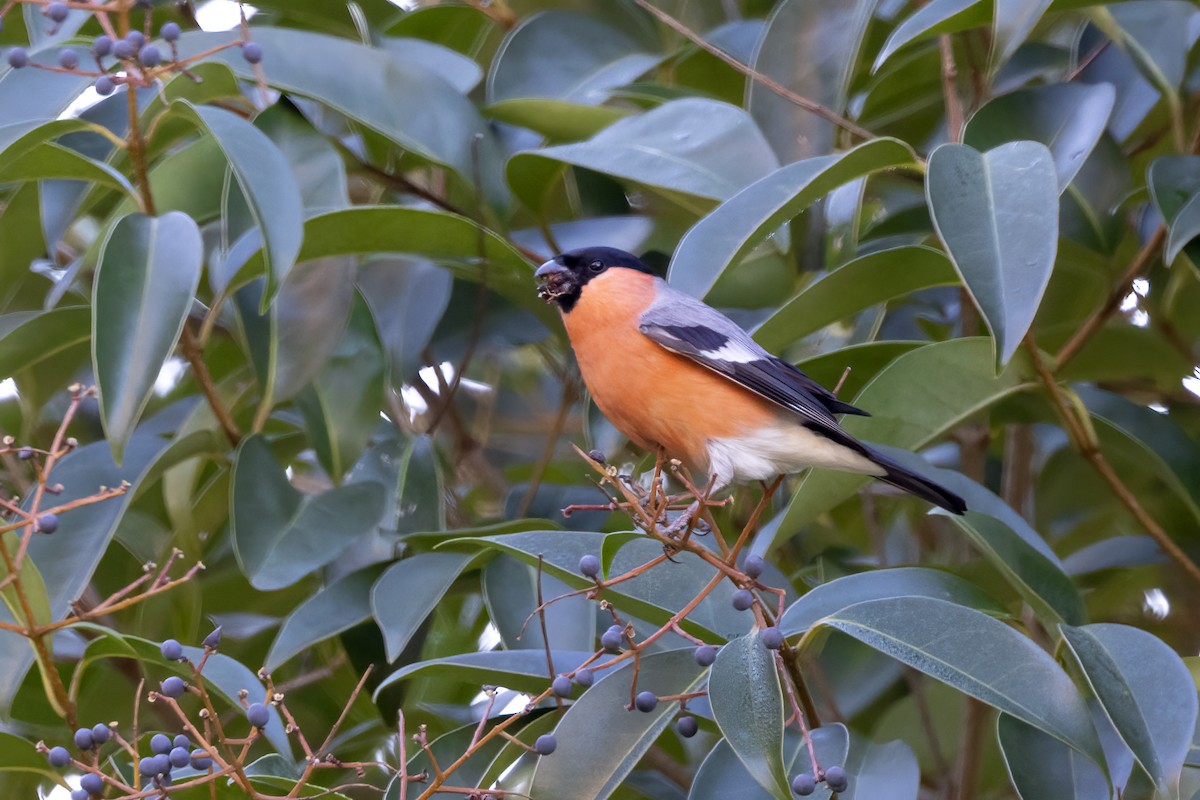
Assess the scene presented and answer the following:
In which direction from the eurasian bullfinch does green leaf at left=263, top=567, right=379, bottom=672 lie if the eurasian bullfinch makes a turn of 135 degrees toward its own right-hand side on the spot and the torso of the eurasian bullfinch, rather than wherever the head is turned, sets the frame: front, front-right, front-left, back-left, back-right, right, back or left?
back

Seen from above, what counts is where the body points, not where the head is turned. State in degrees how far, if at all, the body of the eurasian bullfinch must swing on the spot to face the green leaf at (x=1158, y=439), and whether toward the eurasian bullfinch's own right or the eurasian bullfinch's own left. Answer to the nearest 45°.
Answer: approximately 180°

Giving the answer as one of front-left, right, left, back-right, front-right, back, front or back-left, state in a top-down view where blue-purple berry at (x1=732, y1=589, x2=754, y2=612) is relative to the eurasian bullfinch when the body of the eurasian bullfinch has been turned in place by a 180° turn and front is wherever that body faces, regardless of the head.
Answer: right

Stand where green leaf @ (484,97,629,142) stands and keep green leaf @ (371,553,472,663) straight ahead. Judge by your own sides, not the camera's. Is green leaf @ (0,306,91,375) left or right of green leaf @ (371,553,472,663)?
right

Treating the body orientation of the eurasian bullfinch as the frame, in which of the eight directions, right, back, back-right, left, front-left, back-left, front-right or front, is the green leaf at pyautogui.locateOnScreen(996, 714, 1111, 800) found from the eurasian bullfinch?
back-left

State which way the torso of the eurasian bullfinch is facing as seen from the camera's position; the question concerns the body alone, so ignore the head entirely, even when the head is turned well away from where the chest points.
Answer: to the viewer's left

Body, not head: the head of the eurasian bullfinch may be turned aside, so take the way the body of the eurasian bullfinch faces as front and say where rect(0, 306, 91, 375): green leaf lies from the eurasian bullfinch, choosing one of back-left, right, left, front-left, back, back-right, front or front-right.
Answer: front

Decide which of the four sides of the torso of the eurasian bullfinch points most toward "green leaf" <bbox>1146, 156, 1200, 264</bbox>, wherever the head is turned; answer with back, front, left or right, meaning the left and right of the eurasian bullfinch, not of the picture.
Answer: back

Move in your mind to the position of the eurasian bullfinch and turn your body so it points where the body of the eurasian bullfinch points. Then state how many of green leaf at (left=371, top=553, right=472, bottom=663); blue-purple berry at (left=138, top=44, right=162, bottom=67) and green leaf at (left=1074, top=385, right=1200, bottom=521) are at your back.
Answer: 1

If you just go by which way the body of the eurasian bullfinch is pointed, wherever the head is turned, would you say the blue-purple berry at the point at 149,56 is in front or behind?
in front

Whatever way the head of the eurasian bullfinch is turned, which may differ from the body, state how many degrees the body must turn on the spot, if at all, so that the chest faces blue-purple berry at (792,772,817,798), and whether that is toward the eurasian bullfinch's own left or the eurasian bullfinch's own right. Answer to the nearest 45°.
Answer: approximately 90° to the eurasian bullfinch's own left

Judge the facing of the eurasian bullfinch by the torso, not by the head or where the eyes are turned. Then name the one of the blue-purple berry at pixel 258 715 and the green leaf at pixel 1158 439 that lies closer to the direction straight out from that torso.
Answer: the blue-purple berry
